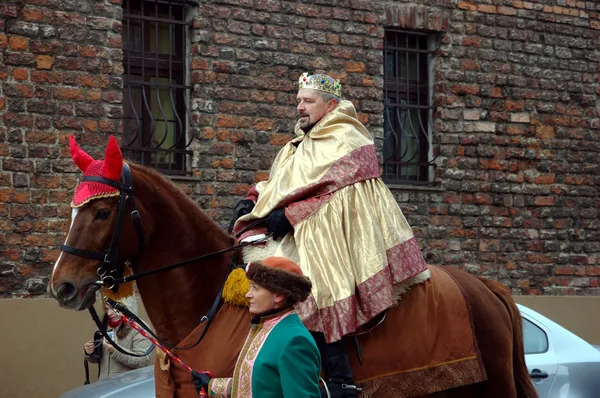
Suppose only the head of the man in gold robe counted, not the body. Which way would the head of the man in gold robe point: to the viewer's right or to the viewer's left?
to the viewer's left

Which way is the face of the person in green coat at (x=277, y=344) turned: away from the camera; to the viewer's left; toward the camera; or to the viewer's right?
to the viewer's left

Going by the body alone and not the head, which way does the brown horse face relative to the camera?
to the viewer's left

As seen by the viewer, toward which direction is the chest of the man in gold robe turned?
to the viewer's left

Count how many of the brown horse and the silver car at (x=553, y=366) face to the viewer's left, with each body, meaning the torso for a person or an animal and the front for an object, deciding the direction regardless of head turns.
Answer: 2

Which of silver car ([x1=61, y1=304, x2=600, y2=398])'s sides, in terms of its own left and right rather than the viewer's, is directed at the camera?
left

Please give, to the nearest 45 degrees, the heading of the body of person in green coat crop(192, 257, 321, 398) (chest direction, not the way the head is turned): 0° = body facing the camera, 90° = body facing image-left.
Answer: approximately 90°
